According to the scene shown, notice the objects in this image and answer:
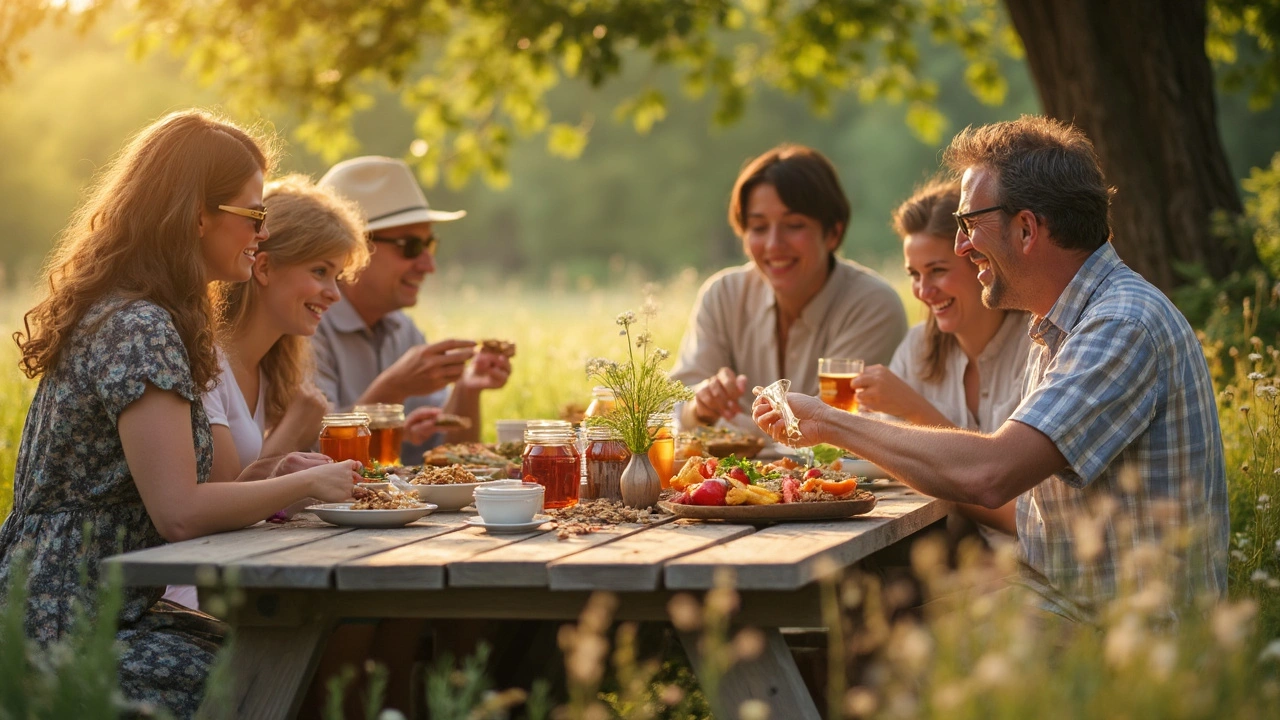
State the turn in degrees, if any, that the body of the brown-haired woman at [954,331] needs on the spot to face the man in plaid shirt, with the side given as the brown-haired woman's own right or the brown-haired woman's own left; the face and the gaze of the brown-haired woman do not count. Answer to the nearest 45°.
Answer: approximately 45° to the brown-haired woman's own left

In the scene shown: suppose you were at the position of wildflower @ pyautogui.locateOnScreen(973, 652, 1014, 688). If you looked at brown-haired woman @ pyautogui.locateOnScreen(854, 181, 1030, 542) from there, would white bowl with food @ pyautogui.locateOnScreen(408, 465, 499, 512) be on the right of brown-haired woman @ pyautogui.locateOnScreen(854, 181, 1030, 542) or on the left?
left

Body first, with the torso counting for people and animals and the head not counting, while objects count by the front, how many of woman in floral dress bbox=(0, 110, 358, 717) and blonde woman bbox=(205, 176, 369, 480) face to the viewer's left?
0

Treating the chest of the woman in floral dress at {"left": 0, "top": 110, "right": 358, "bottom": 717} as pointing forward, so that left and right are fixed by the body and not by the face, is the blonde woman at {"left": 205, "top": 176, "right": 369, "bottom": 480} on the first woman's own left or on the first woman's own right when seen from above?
on the first woman's own left

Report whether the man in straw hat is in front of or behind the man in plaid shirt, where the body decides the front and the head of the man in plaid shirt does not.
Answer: in front

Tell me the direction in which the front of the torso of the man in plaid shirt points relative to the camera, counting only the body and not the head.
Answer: to the viewer's left

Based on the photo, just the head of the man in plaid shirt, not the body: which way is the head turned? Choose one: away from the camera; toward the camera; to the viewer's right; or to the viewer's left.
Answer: to the viewer's left

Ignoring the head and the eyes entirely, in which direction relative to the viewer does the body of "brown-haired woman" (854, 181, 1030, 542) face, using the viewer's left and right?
facing the viewer and to the left of the viewer

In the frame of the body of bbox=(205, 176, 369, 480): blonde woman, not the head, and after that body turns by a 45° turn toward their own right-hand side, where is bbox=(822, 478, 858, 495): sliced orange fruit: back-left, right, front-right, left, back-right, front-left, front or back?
front-left

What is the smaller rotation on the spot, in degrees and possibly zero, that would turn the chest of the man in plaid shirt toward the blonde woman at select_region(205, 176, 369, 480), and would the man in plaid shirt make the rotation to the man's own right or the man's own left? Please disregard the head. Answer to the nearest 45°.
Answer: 0° — they already face them

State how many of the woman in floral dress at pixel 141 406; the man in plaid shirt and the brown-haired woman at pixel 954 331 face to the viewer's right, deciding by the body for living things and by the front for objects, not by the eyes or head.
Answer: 1

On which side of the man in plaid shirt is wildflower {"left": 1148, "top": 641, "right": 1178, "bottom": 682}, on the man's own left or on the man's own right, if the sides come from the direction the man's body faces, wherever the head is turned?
on the man's own left

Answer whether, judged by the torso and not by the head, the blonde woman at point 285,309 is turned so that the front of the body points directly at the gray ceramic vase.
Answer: yes

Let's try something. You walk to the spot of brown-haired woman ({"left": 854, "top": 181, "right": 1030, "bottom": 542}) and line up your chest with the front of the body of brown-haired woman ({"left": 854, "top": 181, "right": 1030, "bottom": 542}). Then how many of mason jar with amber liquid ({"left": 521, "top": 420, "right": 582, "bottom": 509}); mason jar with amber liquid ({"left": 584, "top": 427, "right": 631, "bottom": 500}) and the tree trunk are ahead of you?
2

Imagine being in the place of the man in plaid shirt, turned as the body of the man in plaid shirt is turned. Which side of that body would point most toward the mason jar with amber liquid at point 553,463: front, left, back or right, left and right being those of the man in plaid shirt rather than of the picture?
front

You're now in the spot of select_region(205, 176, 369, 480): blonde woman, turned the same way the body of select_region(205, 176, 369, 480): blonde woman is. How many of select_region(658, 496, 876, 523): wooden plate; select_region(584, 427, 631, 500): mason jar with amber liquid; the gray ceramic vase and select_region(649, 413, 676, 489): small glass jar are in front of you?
4

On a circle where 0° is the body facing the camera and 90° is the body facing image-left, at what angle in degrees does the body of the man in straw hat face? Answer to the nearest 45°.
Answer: approximately 315°

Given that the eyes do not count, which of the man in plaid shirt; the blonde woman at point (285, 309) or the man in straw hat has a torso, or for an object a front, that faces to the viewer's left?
the man in plaid shirt

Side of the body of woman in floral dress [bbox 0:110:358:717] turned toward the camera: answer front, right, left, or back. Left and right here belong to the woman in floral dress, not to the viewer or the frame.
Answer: right

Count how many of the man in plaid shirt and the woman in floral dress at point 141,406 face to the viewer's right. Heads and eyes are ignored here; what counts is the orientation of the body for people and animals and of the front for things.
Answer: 1
